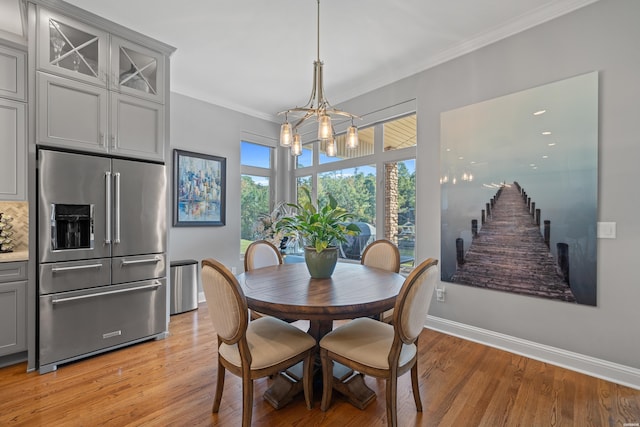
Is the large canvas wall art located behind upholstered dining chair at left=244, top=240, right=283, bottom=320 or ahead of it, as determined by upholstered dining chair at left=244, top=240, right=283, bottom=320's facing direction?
ahead

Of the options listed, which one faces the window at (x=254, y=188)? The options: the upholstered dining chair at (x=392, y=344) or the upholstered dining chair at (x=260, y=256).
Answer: the upholstered dining chair at (x=392, y=344)

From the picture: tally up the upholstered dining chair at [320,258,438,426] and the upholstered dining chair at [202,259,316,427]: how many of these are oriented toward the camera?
0

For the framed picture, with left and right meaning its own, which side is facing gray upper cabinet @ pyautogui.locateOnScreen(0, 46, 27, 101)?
right

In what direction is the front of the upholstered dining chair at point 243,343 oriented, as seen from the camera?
facing away from the viewer and to the right of the viewer

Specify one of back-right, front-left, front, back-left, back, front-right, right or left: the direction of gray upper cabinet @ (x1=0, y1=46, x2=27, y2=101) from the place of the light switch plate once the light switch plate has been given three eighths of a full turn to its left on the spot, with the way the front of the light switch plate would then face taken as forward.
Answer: back

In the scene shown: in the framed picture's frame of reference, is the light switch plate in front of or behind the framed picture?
in front

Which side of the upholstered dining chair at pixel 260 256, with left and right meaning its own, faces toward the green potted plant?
front

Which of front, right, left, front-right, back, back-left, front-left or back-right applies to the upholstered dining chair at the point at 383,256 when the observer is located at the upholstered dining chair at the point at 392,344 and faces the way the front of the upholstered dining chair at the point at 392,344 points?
front-right

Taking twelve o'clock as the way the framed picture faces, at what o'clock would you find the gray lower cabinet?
The gray lower cabinet is roughly at 3 o'clock from the framed picture.
